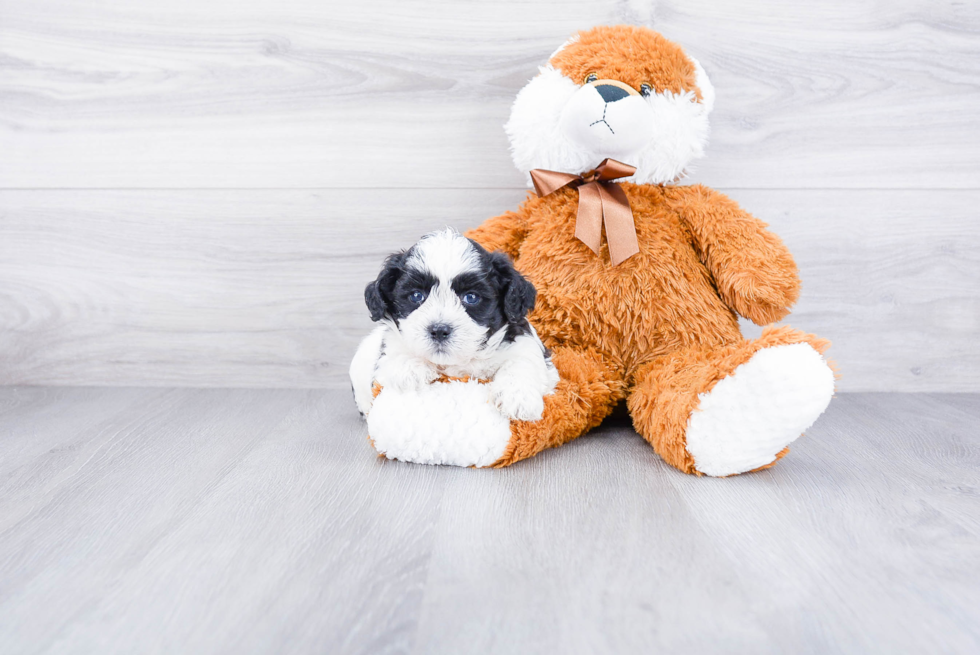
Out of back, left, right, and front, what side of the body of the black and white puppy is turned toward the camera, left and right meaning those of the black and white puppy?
front

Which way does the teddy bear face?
toward the camera
